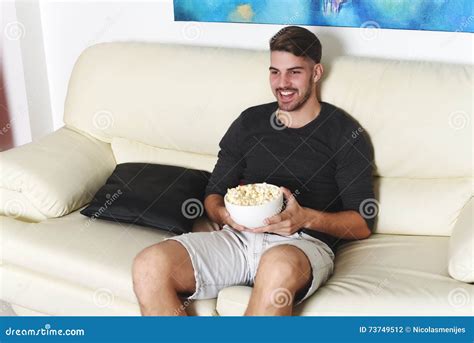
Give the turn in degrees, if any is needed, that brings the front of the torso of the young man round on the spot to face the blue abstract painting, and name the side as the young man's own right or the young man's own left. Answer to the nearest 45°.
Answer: approximately 135° to the young man's own right

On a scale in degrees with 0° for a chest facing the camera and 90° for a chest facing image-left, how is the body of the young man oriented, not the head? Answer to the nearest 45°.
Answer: approximately 45°
